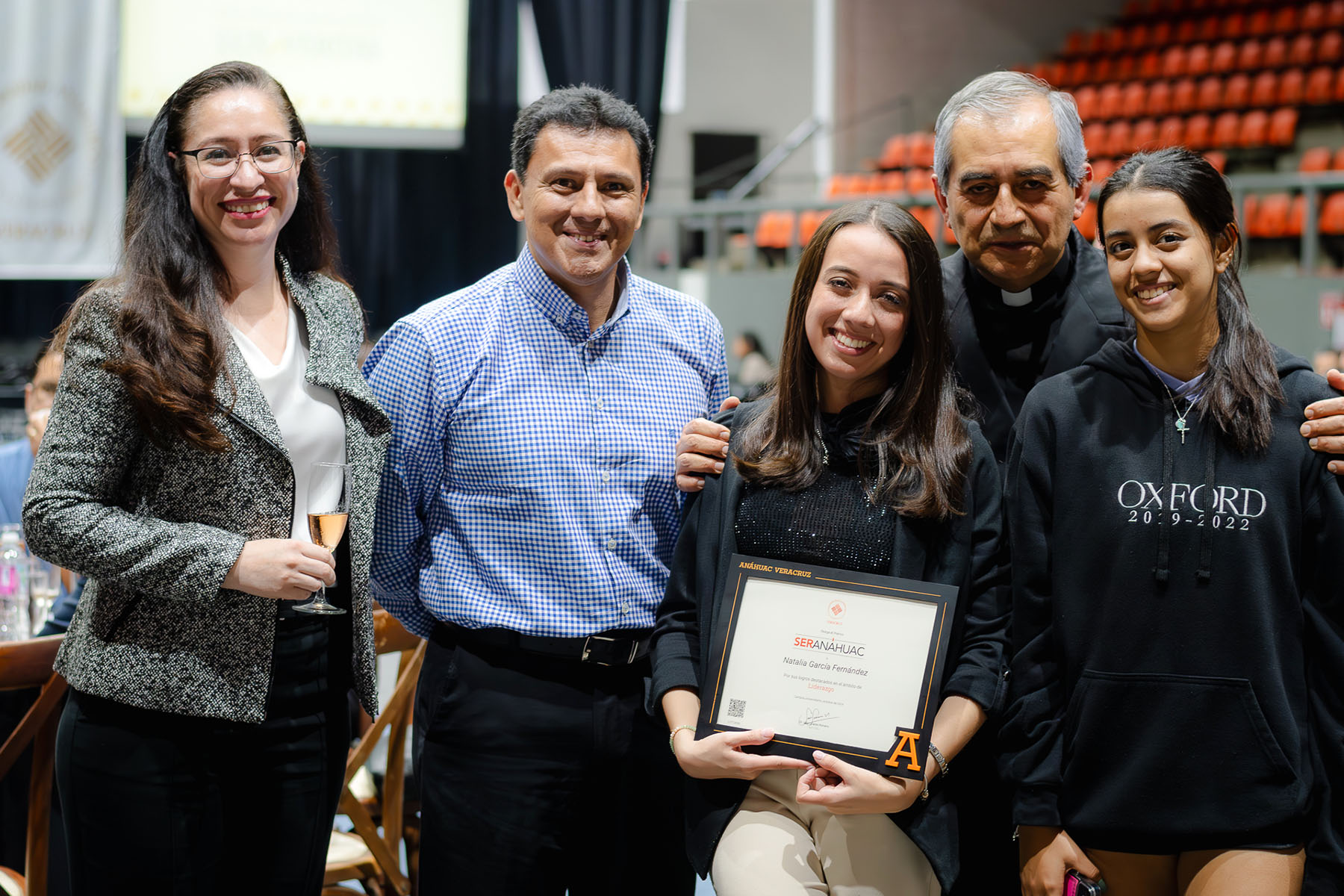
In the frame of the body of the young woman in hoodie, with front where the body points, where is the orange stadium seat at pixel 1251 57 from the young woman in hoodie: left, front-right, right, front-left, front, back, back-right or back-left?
back

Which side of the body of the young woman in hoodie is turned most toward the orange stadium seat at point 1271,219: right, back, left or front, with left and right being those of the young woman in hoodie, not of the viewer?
back

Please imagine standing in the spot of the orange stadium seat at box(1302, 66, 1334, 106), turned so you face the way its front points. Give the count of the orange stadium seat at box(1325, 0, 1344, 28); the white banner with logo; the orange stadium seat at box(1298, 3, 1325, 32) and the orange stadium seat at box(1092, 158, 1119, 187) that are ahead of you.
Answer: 2

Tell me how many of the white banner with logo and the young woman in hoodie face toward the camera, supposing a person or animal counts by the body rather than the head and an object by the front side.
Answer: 2

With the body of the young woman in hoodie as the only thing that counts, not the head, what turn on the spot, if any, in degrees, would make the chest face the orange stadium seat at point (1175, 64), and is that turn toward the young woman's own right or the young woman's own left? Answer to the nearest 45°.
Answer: approximately 180°

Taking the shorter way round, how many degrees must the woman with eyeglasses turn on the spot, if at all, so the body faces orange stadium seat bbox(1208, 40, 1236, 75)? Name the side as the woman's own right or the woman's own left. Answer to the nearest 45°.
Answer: approximately 90° to the woman's own left
